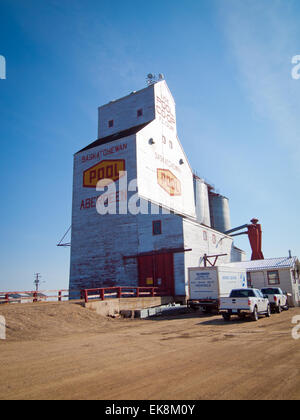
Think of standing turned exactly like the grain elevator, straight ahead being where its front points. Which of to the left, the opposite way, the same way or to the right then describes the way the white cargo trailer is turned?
the opposite way

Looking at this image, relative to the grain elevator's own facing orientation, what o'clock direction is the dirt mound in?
The dirt mound is roughly at 11 o'clock from the grain elevator.

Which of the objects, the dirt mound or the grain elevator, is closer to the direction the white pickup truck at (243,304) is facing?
the grain elevator

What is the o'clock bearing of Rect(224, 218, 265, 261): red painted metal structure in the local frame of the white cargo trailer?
The red painted metal structure is roughly at 11 o'clock from the white cargo trailer.

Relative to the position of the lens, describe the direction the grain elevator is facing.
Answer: facing the viewer and to the left of the viewer

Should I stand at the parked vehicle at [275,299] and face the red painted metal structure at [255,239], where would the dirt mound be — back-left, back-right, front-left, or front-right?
back-left

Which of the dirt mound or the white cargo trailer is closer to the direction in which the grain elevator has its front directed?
the dirt mound

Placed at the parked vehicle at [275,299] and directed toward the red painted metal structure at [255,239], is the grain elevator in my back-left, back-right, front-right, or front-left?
front-left

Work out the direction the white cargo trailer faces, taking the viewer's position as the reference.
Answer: facing away from the viewer and to the right of the viewer

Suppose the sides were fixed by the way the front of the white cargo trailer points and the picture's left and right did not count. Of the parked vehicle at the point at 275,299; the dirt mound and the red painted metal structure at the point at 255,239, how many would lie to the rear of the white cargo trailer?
1

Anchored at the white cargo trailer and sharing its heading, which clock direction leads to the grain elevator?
The grain elevator is roughly at 9 o'clock from the white cargo trailer.

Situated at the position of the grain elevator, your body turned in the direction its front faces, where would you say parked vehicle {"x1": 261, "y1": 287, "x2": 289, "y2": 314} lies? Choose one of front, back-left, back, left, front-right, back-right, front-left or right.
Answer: left
